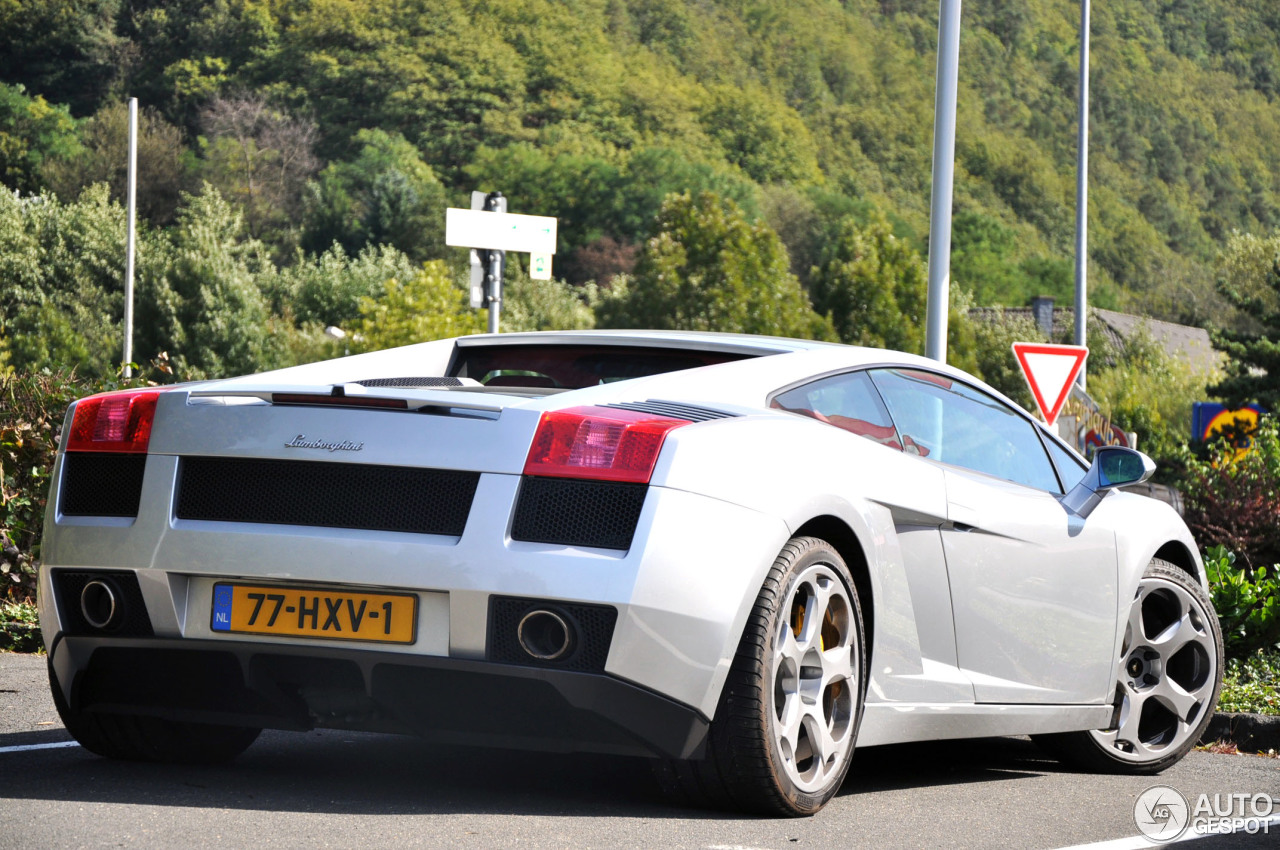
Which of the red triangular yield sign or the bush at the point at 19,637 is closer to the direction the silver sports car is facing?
the red triangular yield sign

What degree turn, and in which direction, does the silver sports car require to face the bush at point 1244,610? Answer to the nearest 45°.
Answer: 0° — it already faces it

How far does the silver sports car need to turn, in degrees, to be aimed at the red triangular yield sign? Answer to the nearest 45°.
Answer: approximately 45° to its left

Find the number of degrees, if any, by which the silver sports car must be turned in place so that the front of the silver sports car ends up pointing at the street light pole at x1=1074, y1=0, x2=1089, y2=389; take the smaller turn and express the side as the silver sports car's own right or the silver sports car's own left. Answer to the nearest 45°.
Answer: approximately 45° to the silver sports car's own left

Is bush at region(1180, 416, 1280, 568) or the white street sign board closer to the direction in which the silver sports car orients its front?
the bush

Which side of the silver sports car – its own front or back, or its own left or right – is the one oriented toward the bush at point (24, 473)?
left

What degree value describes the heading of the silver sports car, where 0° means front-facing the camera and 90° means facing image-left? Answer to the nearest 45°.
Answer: approximately 225°

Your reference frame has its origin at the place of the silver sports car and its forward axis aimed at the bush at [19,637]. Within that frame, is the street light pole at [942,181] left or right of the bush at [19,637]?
right

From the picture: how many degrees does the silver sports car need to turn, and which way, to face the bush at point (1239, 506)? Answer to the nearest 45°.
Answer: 0° — it already faces it

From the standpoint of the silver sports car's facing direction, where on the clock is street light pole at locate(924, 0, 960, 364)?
The street light pole is roughly at 11 o'clock from the silver sports car.
